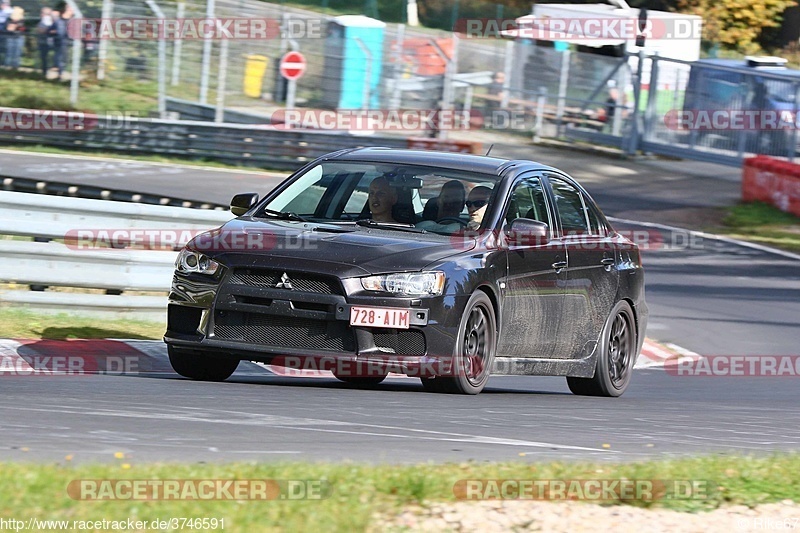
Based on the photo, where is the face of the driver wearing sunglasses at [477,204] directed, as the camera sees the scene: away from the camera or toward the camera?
toward the camera

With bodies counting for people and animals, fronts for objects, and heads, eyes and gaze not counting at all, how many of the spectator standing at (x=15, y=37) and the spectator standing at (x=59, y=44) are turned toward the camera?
2

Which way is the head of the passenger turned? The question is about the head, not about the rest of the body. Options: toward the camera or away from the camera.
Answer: toward the camera

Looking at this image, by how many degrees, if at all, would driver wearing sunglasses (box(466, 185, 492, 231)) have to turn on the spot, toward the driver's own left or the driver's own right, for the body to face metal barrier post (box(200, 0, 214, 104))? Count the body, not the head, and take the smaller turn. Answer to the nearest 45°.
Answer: approximately 135° to the driver's own right

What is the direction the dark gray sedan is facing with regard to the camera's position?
facing the viewer and to the left of the viewer

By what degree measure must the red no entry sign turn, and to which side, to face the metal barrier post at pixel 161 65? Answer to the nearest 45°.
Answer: approximately 90° to its right

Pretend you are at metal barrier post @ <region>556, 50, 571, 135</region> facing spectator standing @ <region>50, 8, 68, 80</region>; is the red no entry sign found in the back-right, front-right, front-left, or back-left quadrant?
front-left

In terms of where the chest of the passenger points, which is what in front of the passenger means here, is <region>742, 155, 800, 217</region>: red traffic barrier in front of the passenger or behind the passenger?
behind

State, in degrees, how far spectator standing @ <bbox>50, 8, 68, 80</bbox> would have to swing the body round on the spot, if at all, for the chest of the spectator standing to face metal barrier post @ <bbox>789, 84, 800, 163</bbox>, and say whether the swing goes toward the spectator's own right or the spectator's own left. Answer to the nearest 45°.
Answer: approximately 90° to the spectator's own left

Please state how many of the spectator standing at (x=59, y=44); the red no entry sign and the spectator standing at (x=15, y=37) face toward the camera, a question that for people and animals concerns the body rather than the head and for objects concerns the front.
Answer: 3

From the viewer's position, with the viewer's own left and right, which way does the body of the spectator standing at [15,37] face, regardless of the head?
facing the viewer
